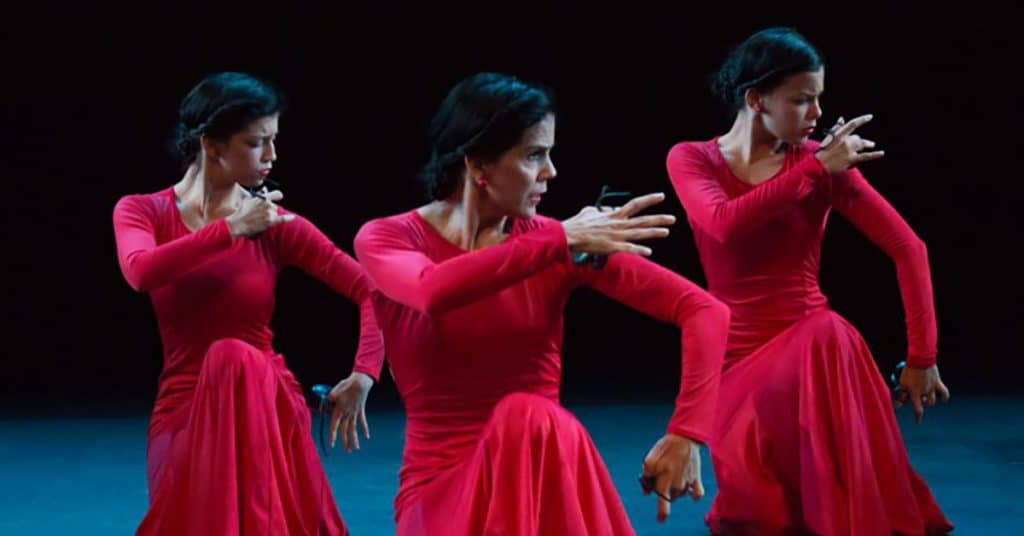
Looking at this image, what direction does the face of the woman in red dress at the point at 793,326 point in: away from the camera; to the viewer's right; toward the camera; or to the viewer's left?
to the viewer's right

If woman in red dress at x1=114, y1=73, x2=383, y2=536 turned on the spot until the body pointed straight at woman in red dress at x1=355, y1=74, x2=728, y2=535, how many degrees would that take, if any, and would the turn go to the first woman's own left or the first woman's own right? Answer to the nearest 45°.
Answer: approximately 45° to the first woman's own left

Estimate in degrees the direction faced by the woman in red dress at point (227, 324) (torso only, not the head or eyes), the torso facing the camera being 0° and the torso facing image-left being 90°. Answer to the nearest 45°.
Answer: approximately 0°

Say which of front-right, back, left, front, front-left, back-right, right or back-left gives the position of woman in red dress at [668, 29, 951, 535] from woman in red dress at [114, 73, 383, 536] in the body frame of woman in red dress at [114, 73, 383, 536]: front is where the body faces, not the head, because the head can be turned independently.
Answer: left

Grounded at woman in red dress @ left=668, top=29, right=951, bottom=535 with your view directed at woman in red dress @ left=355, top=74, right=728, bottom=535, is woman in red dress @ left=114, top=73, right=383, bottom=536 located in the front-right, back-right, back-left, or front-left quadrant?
front-right

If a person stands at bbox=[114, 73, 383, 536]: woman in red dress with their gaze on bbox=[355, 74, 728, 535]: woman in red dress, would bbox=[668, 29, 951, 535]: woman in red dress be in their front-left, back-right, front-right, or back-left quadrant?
front-left

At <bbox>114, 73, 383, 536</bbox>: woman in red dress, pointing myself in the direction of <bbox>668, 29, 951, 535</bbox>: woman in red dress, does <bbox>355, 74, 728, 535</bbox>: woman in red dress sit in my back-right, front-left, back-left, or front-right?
front-right
